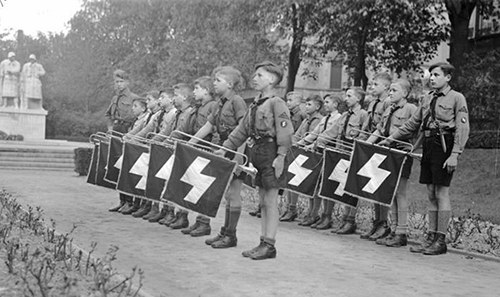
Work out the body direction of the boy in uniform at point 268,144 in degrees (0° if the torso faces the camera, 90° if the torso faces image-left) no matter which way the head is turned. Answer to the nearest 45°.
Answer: approximately 45°

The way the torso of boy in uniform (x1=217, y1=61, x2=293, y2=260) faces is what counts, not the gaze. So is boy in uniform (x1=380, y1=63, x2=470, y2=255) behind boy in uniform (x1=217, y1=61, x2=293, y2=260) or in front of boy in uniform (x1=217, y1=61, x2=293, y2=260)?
behind

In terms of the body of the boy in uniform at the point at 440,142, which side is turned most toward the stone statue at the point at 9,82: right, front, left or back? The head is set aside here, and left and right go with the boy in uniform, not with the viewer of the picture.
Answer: right

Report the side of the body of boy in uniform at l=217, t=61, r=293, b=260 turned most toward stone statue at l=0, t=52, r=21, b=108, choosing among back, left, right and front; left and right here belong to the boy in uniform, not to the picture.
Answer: right

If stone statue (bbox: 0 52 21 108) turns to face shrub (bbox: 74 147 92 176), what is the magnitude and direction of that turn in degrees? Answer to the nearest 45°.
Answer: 0° — it already faces it

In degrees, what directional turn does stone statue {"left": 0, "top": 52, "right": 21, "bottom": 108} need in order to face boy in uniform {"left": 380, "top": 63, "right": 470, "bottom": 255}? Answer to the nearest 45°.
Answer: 0° — it already faces them

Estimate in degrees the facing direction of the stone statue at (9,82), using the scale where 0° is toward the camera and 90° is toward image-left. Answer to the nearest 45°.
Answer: approximately 0°

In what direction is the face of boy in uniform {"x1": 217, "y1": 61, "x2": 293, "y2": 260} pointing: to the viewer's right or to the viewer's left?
to the viewer's left

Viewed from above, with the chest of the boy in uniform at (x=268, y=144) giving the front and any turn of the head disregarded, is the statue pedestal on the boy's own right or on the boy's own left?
on the boy's own right

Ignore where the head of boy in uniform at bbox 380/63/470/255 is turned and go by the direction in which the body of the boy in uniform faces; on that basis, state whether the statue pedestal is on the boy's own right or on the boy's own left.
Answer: on the boy's own right
